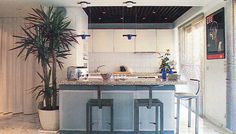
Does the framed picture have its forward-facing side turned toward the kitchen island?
yes

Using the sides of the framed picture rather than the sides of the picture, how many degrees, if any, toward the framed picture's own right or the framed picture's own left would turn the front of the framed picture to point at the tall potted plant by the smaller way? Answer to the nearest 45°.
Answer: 0° — it already faces it

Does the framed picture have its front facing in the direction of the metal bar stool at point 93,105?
yes

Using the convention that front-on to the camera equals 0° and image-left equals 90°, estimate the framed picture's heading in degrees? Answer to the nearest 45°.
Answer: approximately 45°
